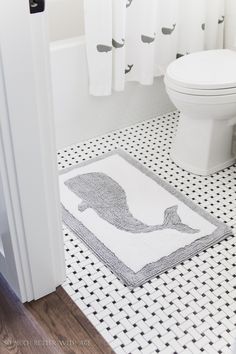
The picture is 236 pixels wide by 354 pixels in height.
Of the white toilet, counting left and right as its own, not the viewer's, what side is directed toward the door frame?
front

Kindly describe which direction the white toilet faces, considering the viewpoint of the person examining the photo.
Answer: facing the viewer and to the left of the viewer

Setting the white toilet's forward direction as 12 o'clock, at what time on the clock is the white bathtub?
The white bathtub is roughly at 2 o'clock from the white toilet.

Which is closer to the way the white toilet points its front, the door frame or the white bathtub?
the door frame

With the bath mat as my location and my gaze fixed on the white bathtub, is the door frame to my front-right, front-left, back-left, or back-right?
back-left
